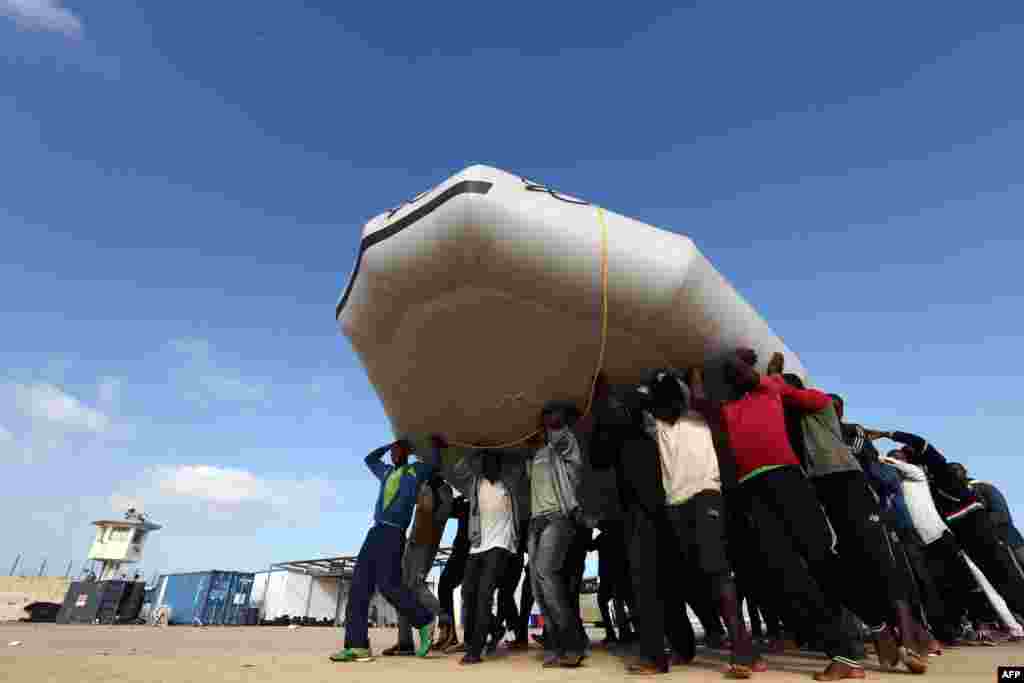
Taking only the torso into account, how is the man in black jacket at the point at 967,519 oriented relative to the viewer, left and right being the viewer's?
facing to the left of the viewer

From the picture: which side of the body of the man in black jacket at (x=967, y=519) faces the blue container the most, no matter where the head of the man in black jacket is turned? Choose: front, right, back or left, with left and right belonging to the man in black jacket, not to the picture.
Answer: front

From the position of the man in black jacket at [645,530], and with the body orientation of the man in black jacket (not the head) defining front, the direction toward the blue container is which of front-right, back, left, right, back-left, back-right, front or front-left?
front-right

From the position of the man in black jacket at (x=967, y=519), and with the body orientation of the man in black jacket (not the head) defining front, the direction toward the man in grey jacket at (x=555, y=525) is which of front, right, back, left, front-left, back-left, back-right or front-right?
front-left

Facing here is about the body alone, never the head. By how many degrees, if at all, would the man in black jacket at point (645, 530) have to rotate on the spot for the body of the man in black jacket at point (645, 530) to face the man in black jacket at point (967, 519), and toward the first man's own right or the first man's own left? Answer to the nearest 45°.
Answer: approximately 135° to the first man's own right

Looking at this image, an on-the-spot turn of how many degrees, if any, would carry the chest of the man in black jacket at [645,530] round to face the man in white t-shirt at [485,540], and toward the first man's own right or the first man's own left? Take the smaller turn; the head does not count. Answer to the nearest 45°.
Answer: approximately 45° to the first man's own right

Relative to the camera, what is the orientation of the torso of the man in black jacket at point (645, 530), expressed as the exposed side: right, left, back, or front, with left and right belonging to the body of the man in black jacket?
left
